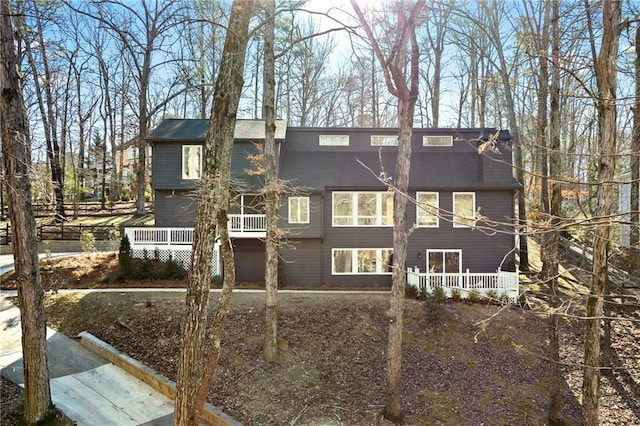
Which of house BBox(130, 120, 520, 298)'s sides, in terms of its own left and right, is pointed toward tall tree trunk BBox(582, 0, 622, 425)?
front

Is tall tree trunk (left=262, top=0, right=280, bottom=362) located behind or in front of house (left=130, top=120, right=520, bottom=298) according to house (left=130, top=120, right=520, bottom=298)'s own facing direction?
in front

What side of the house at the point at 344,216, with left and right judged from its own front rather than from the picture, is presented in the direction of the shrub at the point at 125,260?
right

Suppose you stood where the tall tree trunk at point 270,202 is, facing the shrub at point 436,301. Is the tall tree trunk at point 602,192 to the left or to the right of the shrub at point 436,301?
right

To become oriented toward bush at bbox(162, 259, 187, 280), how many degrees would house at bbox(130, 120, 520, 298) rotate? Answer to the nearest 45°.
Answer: approximately 90° to its right

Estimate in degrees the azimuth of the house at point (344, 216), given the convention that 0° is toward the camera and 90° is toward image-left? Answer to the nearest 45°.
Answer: approximately 0°

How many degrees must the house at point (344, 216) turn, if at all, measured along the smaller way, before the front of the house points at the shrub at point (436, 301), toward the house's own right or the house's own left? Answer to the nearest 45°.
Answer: approximately 45° to the house's own left

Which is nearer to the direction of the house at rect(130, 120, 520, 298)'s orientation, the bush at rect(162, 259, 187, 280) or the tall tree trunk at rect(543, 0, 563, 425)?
the tall tree trunk

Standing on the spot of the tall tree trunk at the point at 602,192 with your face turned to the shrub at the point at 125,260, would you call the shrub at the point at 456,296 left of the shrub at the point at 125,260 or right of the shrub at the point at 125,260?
right

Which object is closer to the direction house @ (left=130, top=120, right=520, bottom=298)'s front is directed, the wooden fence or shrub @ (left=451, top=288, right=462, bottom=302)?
the shrub

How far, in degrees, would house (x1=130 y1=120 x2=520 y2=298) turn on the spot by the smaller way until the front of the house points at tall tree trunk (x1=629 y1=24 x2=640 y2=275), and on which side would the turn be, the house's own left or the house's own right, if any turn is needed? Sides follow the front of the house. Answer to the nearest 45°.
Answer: approximately 45° to the house's own left

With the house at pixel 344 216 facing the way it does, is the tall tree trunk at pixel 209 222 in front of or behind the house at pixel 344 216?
in front
